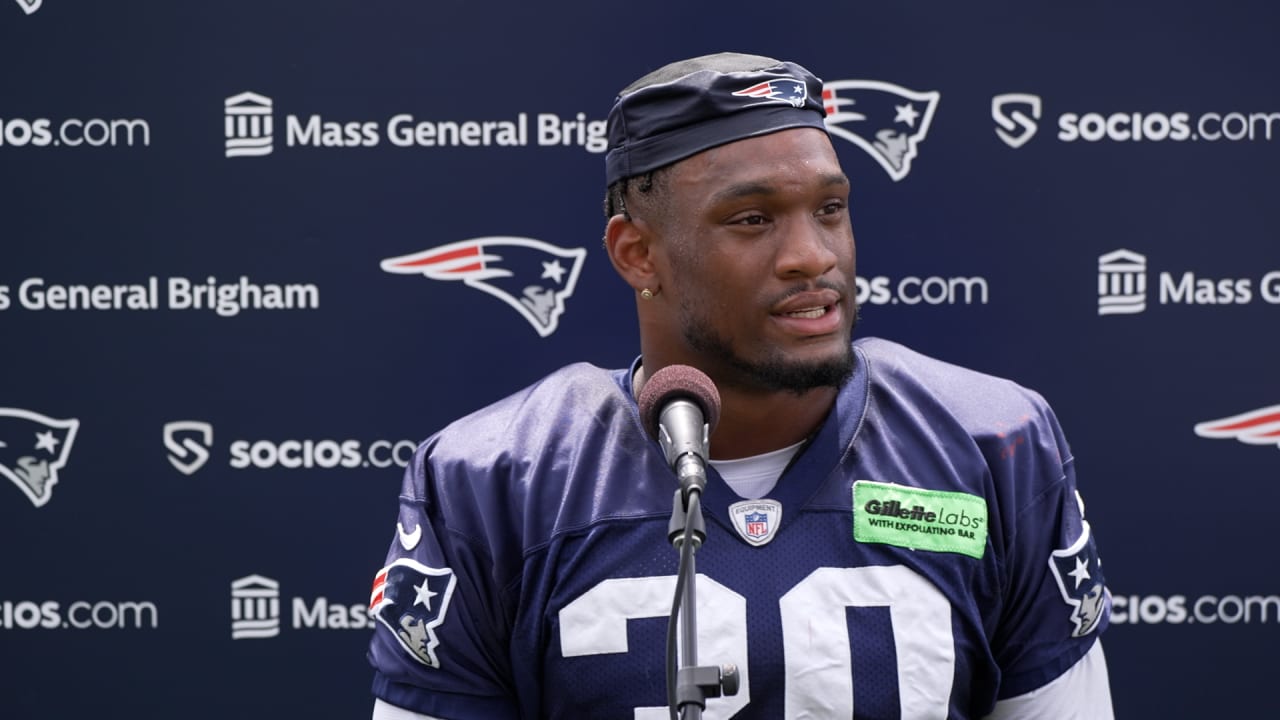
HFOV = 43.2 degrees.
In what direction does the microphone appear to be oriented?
away from the camera
